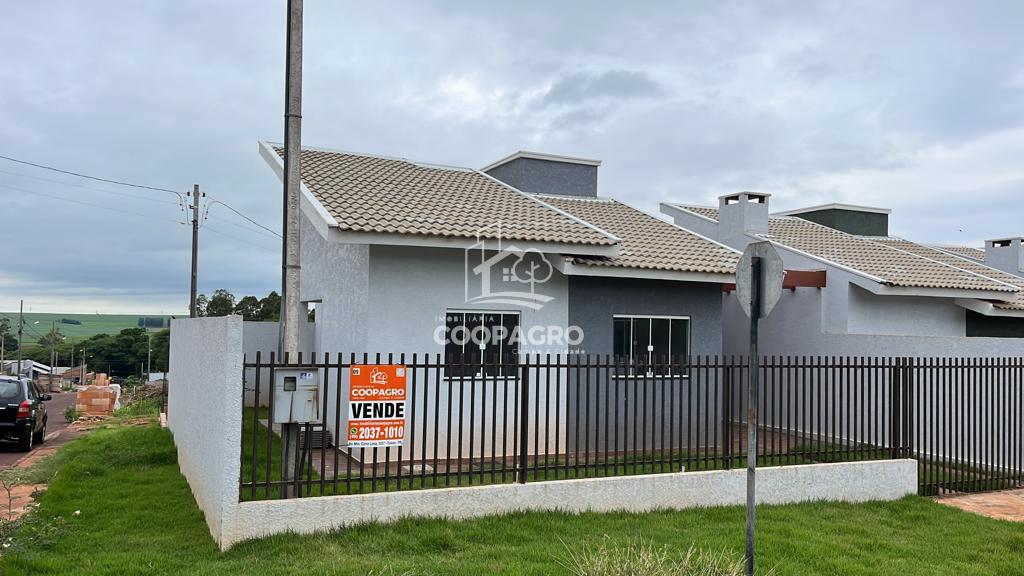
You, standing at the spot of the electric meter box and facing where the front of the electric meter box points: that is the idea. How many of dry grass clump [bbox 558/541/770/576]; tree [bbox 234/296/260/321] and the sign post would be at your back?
1

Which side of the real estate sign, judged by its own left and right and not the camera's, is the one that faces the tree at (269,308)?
back

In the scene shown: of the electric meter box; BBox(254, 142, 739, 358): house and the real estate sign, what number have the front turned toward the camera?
3

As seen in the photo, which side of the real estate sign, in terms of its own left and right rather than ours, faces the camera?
front

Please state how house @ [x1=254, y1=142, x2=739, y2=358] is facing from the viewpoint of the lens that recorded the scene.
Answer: facing the viewer

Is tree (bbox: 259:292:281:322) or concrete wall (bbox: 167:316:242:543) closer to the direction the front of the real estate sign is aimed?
the concrete wall

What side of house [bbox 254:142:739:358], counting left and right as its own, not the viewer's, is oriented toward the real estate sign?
front

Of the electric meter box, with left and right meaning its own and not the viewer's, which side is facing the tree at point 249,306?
back

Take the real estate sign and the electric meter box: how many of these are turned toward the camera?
2

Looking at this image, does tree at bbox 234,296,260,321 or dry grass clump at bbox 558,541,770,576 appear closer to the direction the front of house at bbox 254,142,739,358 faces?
the dry grass clump

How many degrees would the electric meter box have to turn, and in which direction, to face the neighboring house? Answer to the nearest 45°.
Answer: approximately 135° to its left

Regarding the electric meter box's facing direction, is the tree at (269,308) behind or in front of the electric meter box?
behind
